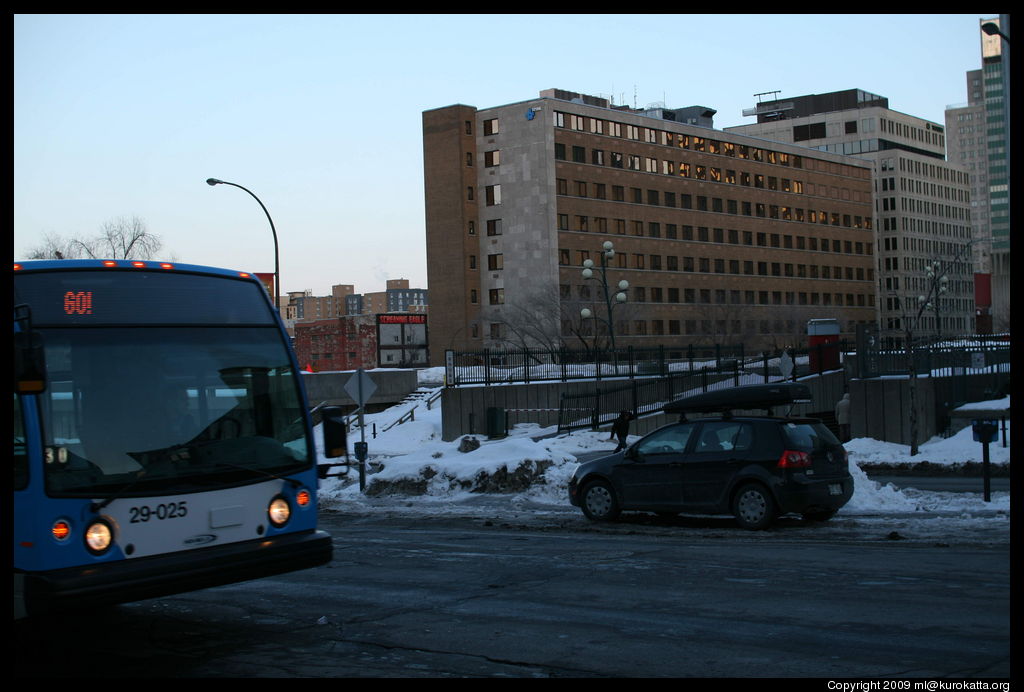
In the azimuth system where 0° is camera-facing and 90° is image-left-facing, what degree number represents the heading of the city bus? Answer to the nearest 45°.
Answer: approximately 315°

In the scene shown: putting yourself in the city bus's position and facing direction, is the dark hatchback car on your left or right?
on your left

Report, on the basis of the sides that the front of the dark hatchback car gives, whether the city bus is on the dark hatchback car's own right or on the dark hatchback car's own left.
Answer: on the dark hatchback car's own left

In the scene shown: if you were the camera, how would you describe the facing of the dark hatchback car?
facing away from the viewer and to the left of the viewer

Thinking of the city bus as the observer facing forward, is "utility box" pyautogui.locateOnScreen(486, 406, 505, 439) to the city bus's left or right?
on its left

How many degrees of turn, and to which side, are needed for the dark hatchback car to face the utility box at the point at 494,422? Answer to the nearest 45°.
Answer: approximately 45° to its right
